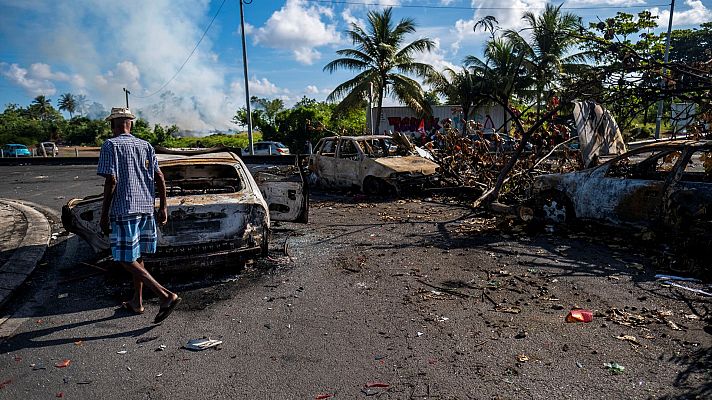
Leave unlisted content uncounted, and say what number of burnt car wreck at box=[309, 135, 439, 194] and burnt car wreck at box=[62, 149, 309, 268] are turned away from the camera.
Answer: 1

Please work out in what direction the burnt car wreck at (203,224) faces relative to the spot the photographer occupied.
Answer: facing away from the viewer

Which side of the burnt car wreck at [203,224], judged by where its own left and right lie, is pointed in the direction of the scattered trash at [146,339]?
back

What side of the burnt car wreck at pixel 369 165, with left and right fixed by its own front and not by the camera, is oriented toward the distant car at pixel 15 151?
back

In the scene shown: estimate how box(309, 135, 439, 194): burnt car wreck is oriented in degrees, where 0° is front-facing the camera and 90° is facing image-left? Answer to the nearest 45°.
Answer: approximately 315°

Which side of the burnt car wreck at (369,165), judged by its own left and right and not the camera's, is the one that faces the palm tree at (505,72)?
left

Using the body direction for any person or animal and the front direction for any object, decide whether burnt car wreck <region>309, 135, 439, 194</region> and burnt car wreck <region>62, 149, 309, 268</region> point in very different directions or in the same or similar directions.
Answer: very different directions

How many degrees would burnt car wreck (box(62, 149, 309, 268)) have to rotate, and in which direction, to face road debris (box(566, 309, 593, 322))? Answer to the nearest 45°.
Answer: approximately 135° to its right

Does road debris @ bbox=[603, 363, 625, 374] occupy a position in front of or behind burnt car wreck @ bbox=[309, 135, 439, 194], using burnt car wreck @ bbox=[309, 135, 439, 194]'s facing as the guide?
in front

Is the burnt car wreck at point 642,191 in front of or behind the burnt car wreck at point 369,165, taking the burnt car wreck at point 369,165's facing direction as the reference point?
in front

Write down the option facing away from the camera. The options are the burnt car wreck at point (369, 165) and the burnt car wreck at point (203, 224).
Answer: the burnt car wreck at point (203, 224)
